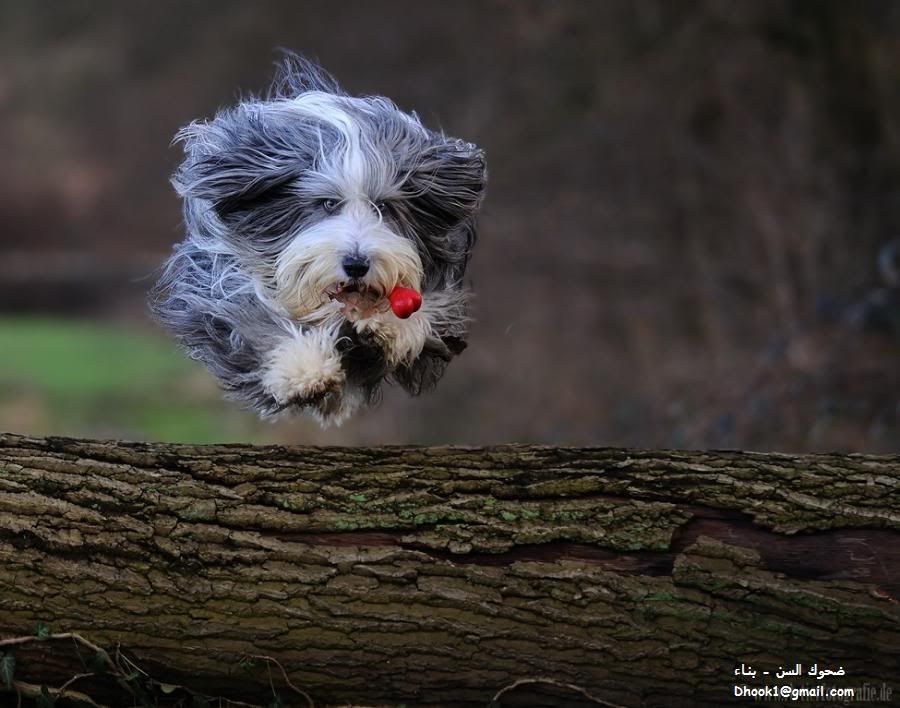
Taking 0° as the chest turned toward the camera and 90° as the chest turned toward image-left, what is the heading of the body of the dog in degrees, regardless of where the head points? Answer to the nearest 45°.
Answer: approximately 0°
